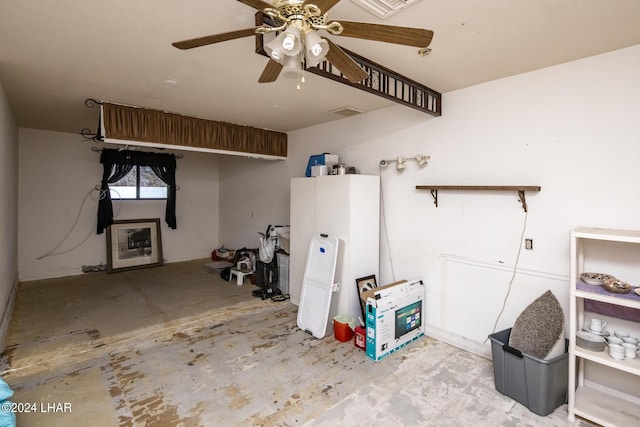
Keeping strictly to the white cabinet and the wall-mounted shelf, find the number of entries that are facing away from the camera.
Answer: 0

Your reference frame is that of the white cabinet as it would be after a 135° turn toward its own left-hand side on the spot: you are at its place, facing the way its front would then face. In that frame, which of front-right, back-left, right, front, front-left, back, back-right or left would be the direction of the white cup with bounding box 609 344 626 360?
front-right

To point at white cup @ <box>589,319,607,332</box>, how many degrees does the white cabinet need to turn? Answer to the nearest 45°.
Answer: approximately 90° to its left

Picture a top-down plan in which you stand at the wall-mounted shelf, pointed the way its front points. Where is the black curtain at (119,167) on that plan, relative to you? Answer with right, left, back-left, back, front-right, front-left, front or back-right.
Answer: front-right

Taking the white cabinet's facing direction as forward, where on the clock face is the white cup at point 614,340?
The white cup is roughly at 9 o'clock from the white cabinet.

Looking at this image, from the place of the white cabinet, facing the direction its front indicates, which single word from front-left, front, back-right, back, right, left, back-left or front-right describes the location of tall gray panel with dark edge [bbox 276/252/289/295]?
right

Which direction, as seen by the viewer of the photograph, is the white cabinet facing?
facing the viewer and to the left of the viewer

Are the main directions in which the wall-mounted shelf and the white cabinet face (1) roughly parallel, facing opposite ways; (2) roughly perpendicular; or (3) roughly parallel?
roughly parallel

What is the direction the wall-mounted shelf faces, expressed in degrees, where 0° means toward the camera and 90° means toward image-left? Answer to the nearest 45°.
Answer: approximately 45°

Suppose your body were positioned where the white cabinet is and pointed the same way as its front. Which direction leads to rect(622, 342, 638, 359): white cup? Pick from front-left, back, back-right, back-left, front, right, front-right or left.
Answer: left

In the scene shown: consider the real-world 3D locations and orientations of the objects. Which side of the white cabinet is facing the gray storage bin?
left

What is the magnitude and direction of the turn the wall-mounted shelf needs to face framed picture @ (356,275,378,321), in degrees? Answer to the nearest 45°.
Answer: approximately 45° to its right
